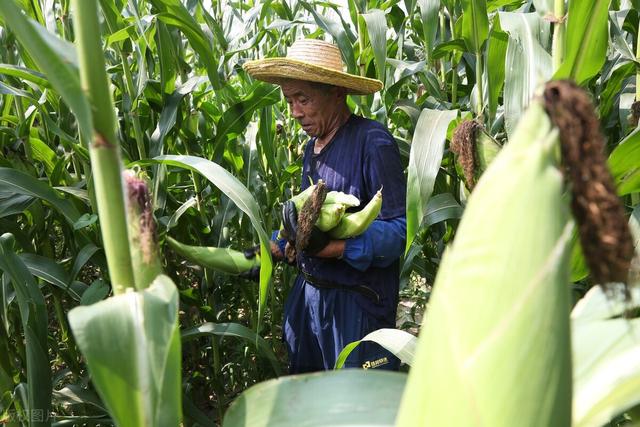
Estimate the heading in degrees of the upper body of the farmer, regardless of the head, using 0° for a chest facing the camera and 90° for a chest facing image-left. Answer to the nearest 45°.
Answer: approximately 45°
